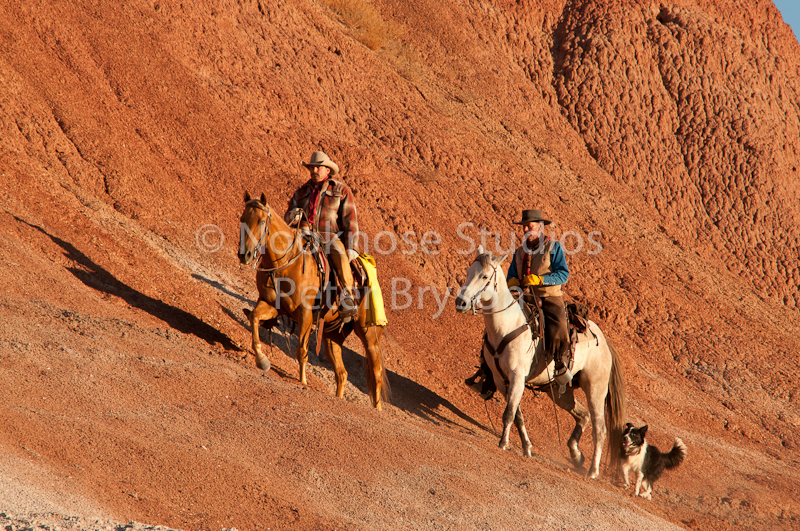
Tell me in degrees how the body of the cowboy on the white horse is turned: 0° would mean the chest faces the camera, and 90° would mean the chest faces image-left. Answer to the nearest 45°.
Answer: approximately 45°

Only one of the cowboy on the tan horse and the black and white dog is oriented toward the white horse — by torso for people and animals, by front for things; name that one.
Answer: the black and white dog

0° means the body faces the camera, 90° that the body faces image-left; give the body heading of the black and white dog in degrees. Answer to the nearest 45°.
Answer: approximately 45°

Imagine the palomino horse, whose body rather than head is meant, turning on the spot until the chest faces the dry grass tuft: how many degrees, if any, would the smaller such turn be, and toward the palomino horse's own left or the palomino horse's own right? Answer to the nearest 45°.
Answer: approximately 135° to the palomino horse's own right

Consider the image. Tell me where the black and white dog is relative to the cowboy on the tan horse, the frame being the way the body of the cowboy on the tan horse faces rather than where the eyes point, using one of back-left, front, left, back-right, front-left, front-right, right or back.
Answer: back-left

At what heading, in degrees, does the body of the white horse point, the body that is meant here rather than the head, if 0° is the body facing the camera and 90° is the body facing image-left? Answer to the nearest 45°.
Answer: approximately 45°
